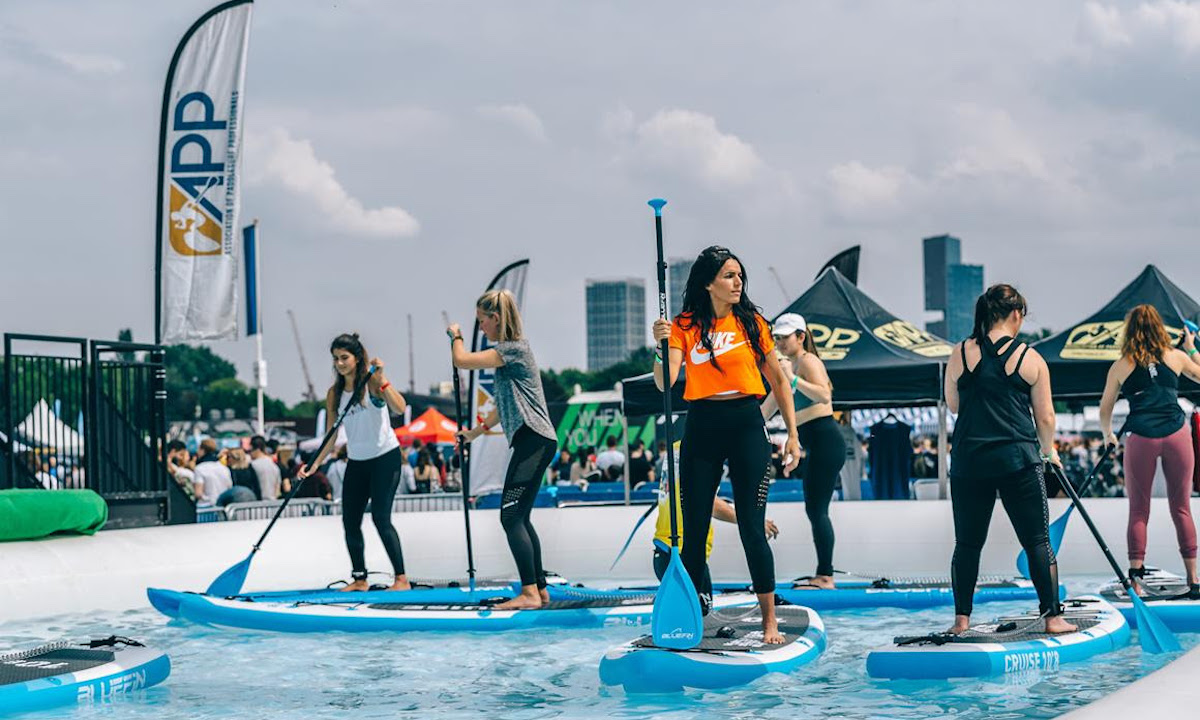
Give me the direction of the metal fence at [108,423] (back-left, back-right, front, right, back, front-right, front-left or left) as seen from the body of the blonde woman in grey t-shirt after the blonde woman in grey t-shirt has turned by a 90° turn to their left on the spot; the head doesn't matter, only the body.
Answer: back-right

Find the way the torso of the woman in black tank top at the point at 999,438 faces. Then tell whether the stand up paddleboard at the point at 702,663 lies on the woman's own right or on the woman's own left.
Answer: on the woman's own left

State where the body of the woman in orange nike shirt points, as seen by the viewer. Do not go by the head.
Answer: toward the camera

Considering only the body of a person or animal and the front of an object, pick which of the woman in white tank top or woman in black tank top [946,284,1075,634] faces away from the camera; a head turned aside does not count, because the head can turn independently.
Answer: the woman in black tank top

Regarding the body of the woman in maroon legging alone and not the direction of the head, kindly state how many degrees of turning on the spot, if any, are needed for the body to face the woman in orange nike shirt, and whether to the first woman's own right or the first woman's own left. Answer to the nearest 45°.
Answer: approximately 135° to the first woman's own left

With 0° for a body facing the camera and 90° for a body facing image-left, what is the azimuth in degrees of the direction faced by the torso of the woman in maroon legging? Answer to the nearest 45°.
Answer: approximately 180°

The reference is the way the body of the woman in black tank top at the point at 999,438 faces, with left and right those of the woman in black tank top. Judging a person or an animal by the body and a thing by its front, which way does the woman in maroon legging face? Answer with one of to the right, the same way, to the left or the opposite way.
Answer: the same way

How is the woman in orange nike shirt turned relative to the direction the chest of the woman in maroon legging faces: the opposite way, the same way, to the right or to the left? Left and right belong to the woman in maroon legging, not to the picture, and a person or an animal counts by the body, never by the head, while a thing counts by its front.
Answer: the opposite way

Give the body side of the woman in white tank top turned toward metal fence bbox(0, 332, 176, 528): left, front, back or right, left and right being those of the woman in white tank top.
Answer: right

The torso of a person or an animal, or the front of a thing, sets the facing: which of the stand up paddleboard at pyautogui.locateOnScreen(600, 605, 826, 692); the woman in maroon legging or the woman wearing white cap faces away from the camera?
the woman in maroon legging

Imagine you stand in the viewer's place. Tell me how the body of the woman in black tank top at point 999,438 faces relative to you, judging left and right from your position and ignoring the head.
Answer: facing away from the viewer

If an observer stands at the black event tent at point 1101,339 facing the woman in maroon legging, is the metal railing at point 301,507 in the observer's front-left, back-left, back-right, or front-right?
front-right

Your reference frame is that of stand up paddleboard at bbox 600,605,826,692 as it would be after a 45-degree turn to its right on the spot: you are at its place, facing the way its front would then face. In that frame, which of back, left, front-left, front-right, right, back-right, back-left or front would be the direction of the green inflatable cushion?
front-right

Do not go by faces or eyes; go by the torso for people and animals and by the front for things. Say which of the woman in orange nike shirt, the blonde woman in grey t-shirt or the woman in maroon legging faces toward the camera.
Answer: the woman in orange nike shirt

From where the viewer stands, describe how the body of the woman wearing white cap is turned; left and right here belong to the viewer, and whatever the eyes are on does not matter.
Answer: facing to the left of the viewer

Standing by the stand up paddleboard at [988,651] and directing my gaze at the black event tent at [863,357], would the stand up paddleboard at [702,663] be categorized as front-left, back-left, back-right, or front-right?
back-left

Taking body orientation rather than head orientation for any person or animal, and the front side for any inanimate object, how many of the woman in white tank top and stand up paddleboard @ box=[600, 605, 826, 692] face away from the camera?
0

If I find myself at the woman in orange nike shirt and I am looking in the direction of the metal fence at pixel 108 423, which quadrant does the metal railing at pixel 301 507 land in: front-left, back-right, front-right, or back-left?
front-right

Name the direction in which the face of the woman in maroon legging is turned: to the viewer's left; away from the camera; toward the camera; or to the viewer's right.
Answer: away from the camera
